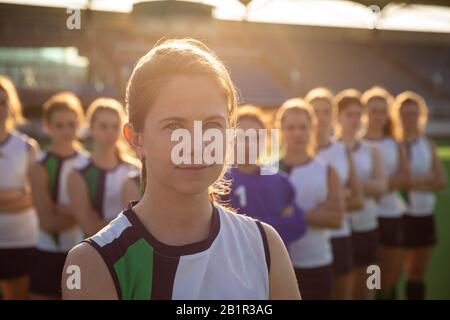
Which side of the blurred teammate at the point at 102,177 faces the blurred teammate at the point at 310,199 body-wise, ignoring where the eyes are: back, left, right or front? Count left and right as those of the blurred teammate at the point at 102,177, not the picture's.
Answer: left

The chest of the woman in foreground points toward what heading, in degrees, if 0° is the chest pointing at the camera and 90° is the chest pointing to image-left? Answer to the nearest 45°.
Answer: approximately 0°

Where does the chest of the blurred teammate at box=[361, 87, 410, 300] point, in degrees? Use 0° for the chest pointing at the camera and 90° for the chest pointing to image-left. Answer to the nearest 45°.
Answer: approximately 45°

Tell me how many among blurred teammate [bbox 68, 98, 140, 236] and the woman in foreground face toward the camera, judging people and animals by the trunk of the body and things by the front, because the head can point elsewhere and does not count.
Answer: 2
